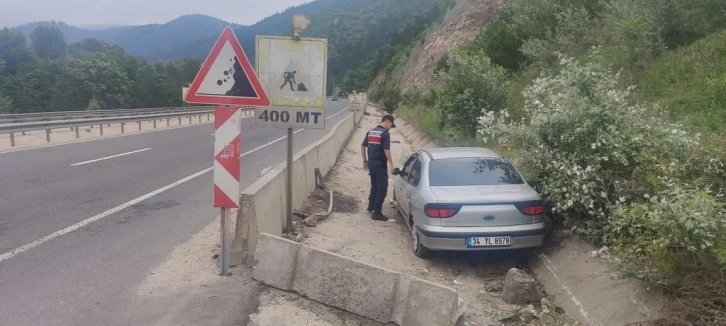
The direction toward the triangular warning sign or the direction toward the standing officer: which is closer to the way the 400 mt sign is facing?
the triangular warning sign

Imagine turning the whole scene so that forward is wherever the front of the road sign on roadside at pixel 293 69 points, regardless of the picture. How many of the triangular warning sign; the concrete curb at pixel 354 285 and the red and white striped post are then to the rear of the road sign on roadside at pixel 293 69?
0

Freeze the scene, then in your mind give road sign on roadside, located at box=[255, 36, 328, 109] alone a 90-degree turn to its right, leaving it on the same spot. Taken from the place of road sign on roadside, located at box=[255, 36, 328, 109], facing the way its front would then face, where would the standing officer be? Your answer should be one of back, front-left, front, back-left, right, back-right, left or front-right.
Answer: back-right

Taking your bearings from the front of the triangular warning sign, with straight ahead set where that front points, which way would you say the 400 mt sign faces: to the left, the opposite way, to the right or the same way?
the same way

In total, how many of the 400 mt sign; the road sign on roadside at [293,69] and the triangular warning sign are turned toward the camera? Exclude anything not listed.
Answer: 3

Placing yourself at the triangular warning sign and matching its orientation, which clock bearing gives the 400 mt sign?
The 400 mt sign is roughly at 7 o'clock from the triangular warning sign.

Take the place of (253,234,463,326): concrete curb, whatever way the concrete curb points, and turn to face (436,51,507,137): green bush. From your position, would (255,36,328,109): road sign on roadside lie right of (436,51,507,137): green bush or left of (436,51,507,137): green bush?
left

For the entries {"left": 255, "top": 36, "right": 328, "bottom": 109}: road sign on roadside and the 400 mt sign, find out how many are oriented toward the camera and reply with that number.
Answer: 2

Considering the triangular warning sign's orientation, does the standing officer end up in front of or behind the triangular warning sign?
behind

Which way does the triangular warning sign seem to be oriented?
toward the camera

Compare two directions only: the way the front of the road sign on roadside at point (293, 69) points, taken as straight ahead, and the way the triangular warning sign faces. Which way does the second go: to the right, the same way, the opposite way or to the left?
the same way
